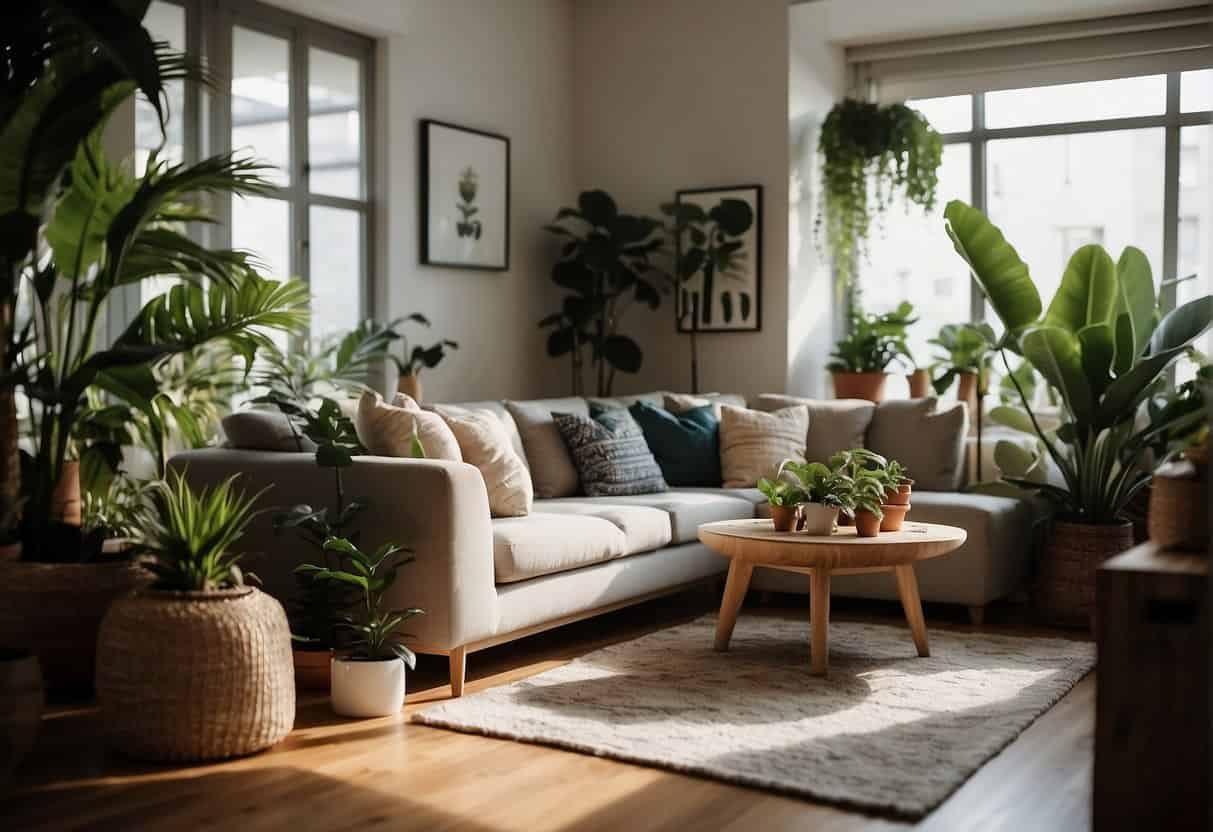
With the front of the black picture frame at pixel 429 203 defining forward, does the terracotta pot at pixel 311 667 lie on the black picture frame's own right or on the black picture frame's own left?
on the black picture frame's own right

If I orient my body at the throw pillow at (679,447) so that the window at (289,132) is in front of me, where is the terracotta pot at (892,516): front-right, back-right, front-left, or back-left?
back-left

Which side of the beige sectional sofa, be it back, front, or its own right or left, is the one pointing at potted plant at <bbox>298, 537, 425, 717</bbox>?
right

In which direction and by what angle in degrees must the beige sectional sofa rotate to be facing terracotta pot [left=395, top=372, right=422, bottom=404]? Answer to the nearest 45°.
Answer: approximately 180°

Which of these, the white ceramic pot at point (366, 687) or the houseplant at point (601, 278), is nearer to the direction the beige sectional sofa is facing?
the white ceramic pot

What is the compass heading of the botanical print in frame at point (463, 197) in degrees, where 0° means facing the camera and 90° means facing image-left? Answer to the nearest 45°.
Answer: approximately 315°
